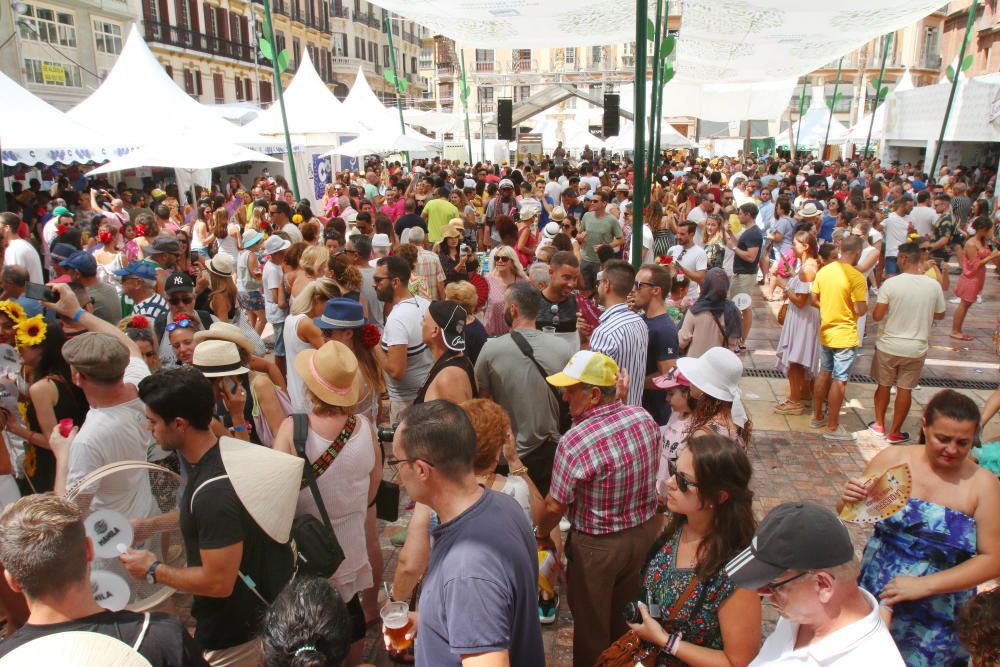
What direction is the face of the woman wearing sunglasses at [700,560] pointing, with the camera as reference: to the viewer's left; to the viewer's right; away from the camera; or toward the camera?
to the viewer's left

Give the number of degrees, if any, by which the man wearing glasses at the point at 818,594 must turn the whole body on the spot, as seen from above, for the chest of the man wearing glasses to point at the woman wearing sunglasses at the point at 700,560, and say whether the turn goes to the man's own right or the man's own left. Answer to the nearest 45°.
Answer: approximately 90° to the man's own right

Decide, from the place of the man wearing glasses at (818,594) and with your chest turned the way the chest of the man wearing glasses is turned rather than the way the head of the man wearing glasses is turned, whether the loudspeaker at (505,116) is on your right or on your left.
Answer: on your right

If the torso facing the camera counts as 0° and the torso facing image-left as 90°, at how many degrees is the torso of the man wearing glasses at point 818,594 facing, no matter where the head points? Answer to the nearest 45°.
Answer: approximately 45°

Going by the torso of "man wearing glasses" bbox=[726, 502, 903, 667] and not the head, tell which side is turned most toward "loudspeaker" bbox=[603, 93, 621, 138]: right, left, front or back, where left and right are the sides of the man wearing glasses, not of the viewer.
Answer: right

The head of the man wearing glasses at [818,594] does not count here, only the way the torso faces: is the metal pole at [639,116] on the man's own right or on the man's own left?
on the man's own right

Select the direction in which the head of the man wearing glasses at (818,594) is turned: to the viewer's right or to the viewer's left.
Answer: to the viewer's left
